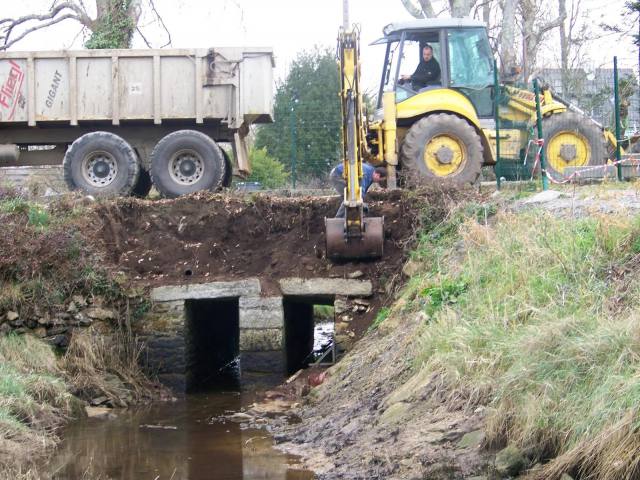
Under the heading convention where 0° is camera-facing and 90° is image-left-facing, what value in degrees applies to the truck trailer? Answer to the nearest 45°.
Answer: approximately 90°

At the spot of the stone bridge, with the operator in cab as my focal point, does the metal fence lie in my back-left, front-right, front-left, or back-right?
front-right

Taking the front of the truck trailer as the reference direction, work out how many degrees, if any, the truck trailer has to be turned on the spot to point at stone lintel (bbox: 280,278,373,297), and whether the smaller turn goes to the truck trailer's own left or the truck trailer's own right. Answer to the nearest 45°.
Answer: approximately 135° to the truck trailer's own left

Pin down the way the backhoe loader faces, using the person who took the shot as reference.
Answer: facing to the right of the viewer

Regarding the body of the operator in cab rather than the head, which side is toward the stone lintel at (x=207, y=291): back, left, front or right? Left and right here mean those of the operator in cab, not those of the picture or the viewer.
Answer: front

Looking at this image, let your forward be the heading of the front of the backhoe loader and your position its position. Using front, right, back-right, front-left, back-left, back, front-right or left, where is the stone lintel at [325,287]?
back-right

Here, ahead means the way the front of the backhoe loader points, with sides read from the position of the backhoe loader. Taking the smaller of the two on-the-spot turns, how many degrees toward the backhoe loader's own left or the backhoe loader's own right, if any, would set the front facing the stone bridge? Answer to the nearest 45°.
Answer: approximately 135° to the backhoe loader's own right

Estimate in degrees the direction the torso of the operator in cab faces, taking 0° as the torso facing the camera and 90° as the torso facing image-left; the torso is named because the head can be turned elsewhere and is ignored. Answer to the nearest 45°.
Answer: approximately 45°

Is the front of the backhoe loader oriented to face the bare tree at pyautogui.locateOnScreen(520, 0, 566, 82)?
no

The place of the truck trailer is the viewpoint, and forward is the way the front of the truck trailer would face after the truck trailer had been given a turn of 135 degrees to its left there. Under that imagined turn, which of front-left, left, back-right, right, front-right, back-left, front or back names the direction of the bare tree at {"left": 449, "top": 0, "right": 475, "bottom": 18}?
left

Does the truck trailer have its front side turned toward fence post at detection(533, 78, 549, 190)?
no
